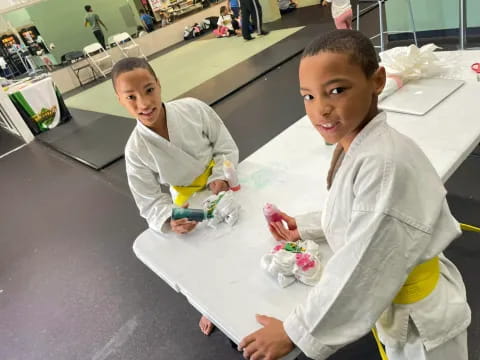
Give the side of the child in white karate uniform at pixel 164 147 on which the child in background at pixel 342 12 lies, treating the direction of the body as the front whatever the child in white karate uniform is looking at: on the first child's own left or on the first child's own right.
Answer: on the first child's own left

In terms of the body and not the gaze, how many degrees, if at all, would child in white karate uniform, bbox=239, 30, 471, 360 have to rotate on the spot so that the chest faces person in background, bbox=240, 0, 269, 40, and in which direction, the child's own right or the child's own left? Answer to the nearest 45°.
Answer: approximately 90° to the child's own right

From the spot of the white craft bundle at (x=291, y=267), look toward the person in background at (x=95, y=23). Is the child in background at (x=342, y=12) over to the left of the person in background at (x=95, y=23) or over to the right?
right

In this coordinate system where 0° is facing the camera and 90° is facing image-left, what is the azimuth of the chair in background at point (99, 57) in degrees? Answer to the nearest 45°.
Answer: approximately 315°

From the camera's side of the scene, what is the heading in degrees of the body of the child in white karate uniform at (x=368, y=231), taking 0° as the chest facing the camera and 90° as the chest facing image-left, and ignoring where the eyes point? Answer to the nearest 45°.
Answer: approximately 90°

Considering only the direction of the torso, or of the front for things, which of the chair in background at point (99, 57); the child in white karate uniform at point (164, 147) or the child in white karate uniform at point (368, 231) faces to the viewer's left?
the child in white karate uniform at point (368, 231)

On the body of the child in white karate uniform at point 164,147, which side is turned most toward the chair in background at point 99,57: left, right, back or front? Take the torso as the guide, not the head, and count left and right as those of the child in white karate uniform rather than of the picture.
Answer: back

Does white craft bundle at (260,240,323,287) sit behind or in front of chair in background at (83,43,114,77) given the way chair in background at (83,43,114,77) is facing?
in front

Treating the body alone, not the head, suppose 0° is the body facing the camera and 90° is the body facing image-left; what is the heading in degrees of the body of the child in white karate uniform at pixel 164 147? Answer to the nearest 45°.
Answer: approximately 0°
